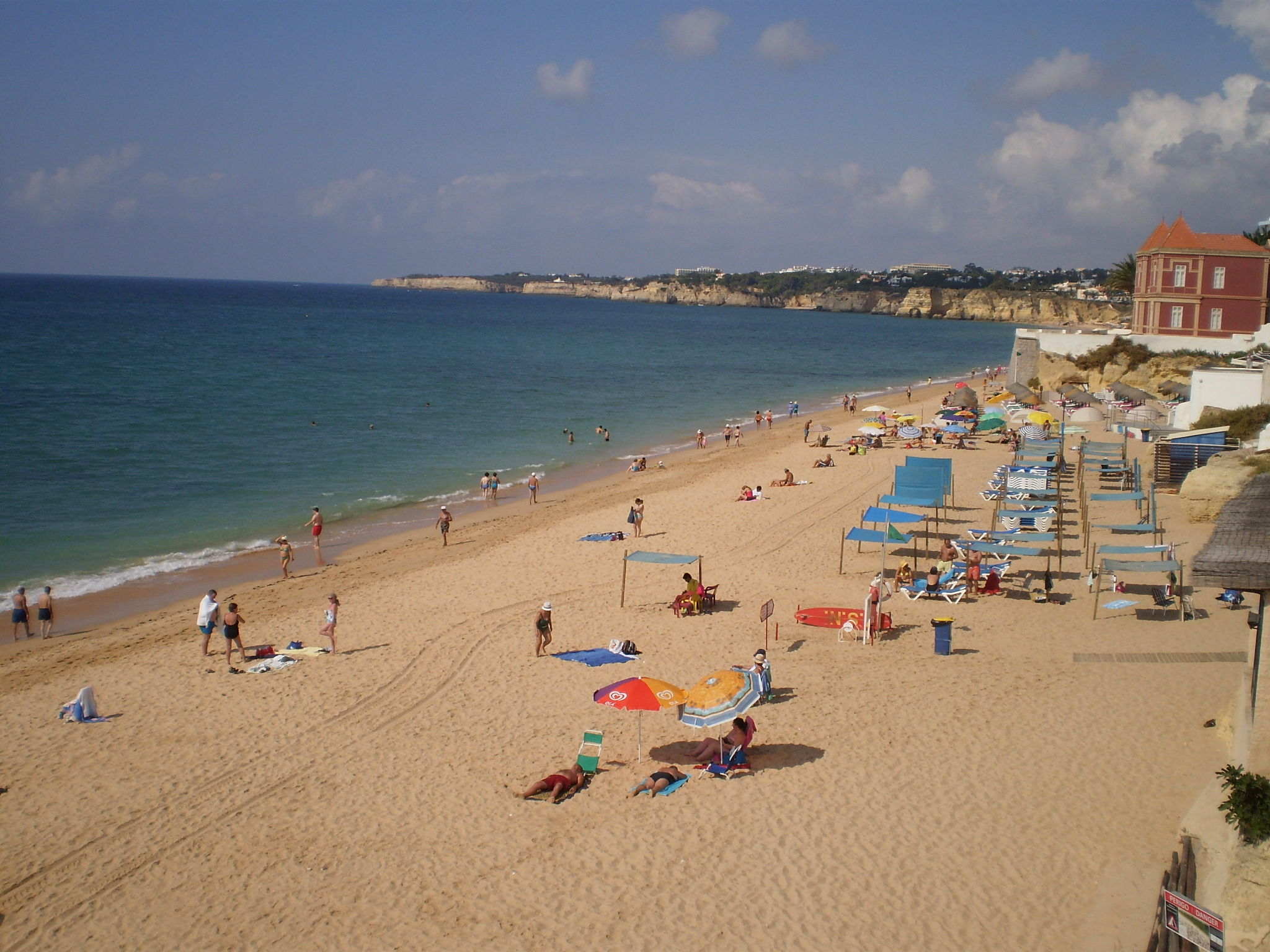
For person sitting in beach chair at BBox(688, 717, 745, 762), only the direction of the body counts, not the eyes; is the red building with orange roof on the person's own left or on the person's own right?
on the person's own right

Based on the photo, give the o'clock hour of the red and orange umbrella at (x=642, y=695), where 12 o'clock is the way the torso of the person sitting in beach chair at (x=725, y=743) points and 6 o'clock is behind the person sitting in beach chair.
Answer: The red and orange umbrella is roughly at 12 o'clock from the person sitting in beach chair.

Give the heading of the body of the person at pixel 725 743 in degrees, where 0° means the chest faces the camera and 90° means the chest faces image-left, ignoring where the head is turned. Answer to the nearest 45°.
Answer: approximately 90°

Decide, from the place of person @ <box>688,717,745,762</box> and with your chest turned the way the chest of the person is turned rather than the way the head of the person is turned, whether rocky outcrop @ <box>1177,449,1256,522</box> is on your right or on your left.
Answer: on your right

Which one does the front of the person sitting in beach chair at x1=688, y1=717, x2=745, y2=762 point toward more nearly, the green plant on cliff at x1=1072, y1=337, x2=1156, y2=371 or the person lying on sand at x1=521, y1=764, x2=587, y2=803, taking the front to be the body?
the person lying on sand
